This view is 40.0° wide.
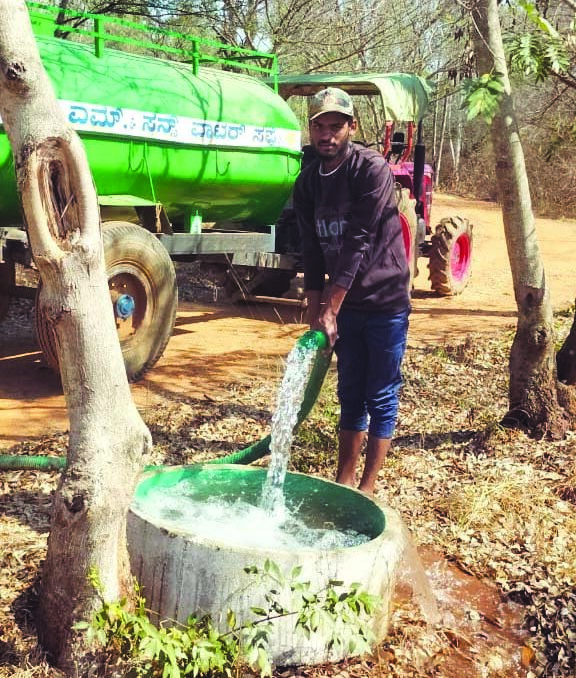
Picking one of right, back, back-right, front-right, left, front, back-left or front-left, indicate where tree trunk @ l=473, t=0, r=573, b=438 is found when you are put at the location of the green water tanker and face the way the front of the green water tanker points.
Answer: right

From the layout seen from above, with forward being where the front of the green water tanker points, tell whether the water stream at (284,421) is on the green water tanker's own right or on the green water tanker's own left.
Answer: on the green water tanker's own right

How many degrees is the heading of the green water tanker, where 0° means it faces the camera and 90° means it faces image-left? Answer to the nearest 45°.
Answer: approximately 225°

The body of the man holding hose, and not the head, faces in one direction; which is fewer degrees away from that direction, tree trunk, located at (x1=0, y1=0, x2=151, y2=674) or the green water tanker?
the tree trunk

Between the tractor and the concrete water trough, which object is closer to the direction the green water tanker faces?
the tractor

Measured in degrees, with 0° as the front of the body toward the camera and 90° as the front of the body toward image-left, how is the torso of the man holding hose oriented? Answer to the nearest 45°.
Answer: approximately 45°

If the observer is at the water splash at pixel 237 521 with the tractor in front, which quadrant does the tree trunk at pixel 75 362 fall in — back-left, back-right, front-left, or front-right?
back-left

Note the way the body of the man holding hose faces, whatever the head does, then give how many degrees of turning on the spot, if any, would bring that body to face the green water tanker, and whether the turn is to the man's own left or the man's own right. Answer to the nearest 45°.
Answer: approximately 90° to the man's own right

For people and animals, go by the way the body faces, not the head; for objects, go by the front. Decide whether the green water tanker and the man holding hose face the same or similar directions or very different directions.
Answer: very different directions

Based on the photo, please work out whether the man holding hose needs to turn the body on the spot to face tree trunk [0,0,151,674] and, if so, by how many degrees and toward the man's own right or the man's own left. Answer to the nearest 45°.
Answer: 0° — they already face it

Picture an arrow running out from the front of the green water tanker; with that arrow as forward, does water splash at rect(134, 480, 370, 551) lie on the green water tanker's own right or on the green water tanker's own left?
on the green water tanker's own right

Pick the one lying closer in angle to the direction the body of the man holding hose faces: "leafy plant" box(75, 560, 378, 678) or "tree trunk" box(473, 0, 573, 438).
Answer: the leafy plant

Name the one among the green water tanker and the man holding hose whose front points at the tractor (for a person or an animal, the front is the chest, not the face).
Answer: the green water tanker
